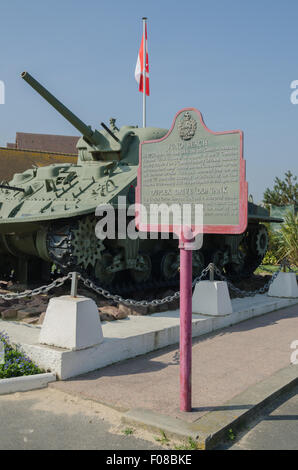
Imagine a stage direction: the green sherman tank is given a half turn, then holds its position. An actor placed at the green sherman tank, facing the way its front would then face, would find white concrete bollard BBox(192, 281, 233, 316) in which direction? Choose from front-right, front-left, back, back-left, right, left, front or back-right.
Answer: right

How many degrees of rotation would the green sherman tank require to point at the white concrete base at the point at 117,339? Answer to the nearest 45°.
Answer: approximately 45° to its left

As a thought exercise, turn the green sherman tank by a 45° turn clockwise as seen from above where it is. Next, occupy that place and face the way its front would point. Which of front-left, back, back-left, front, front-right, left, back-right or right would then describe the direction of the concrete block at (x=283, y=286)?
back

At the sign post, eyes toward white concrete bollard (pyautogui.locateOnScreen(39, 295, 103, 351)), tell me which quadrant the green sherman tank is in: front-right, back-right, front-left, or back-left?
front-right

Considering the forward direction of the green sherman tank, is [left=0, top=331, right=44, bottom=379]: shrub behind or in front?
in front

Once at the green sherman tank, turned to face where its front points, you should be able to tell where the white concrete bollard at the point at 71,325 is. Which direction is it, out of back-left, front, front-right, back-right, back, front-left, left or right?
front-left

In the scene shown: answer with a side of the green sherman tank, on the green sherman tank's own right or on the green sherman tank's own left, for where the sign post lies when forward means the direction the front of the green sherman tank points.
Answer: on the green sherman tank's own left

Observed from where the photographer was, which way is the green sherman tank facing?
facing the viewer and to the left of the viewer

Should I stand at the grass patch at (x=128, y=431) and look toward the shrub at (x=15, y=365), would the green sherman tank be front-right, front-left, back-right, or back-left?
front-right
